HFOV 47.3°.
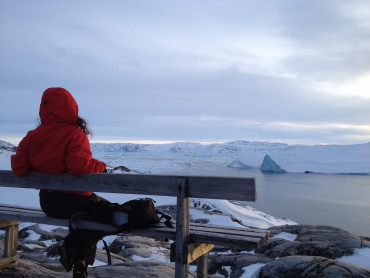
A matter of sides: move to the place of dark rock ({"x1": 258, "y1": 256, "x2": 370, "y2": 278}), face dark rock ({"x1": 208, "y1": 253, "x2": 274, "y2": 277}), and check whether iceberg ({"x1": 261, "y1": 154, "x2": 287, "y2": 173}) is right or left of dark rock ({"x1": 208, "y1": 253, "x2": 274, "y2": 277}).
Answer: right

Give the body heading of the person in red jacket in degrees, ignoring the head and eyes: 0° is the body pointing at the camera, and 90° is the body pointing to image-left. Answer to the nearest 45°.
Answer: approximately 225°

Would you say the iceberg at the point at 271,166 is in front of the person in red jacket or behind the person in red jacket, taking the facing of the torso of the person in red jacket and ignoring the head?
in front

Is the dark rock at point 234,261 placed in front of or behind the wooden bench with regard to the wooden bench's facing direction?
in front

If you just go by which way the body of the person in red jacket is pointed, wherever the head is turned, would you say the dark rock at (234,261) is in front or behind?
in front

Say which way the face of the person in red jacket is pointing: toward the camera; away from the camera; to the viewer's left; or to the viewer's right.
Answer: away from the camera
